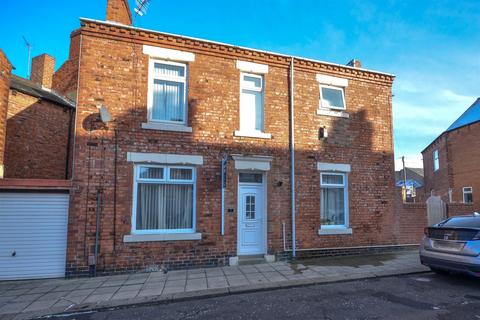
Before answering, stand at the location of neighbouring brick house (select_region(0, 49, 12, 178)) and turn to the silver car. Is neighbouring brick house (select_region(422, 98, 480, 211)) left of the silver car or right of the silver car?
left

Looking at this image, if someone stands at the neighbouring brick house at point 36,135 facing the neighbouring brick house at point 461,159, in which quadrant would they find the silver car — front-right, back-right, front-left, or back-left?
front-right

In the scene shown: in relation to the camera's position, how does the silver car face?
facing away from the viewer and to the right of the viewer

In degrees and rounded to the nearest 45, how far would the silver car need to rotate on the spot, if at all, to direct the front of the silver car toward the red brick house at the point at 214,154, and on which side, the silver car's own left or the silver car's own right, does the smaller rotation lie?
approximately 135° to the silver car's own left

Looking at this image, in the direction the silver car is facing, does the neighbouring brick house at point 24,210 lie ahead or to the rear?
to the rear

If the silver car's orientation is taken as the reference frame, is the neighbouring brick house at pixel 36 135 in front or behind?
behind

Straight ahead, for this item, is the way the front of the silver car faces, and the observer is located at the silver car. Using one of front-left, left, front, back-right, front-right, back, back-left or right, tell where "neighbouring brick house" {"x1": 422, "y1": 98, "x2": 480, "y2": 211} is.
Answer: front-left
